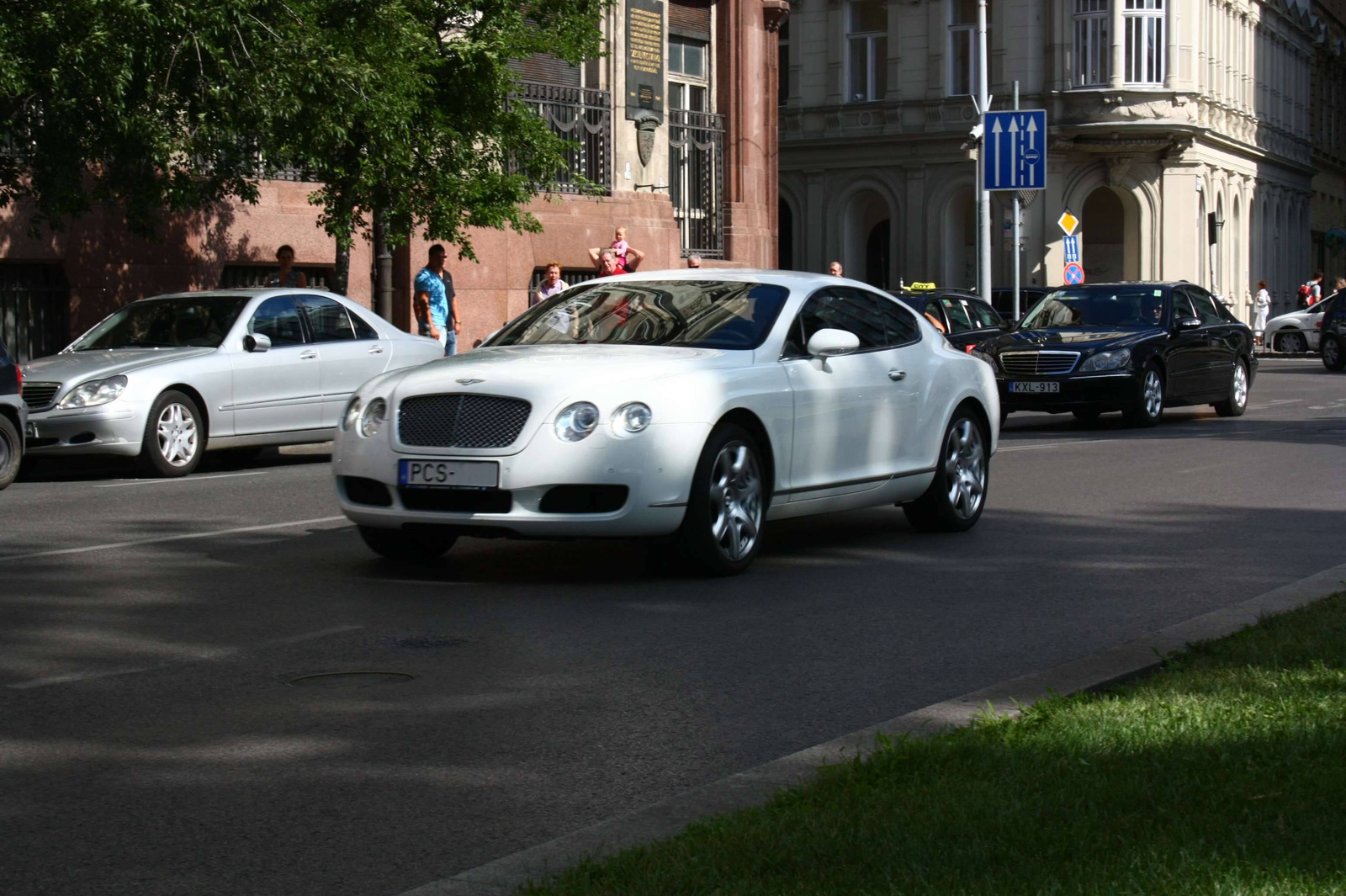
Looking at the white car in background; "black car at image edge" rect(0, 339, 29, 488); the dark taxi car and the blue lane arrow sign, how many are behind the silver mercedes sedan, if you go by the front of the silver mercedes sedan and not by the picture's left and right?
3

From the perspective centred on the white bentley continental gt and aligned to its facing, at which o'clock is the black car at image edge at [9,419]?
The black car at image edge is roughly at 3 o'clock from the white bentley continental gt.

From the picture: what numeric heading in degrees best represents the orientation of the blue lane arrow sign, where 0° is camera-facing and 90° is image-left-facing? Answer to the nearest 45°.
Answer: approximately 0°

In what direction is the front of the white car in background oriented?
to the viewer's left

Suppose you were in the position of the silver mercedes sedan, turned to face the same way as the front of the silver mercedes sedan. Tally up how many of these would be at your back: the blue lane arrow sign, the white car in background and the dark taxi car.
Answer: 3

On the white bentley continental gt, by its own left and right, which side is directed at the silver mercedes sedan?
right

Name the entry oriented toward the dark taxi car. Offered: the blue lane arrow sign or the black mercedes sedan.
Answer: the blue lane arrow sign

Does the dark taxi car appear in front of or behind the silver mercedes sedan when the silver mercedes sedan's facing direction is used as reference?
behind

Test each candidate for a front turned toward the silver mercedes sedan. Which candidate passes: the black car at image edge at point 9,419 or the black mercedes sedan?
the black mercedes sedan
